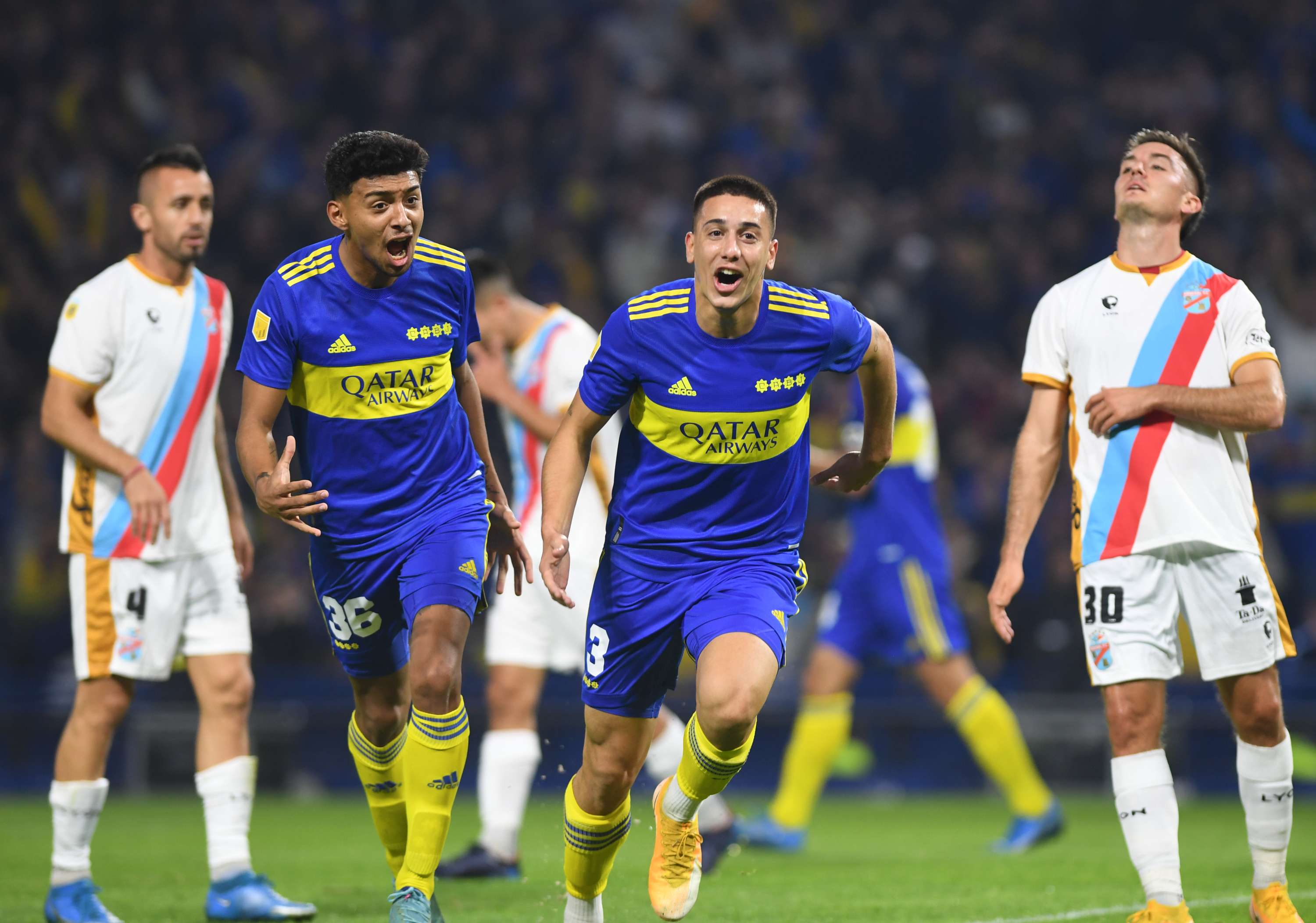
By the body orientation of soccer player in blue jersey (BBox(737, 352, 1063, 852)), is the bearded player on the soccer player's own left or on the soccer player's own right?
on the soccer player's own left

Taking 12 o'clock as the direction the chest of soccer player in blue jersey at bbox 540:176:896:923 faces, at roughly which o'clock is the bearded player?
The bearded player is roughly at 4 o'clock from the soccer player in blue jersey.

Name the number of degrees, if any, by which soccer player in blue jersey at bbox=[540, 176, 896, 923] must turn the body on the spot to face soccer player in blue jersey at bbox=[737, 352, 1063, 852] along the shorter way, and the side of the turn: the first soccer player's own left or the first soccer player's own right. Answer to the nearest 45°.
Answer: approximately 180°

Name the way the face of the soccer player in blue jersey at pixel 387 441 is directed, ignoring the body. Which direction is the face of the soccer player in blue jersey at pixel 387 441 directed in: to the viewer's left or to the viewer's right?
to the viewer's right

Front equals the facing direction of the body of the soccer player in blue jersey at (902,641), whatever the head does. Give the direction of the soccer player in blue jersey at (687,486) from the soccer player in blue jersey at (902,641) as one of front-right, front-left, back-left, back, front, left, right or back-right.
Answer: left

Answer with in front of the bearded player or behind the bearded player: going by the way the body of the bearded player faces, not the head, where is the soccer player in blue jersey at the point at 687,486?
in front

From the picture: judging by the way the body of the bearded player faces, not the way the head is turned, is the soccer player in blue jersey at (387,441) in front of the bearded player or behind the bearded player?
in front

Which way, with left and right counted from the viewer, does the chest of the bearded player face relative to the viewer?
facing the viewer and to the right of the viewer

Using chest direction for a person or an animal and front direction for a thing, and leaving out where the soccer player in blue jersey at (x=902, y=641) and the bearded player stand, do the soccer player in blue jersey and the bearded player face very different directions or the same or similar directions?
very different directions

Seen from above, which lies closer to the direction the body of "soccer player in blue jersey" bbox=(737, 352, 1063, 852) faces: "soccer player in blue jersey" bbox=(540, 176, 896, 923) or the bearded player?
the bearded player

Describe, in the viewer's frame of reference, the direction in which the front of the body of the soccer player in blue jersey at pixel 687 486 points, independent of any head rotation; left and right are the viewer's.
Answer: facing the viewer

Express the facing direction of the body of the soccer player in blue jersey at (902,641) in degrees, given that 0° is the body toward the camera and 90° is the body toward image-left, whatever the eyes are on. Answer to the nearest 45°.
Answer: approximately 90°
